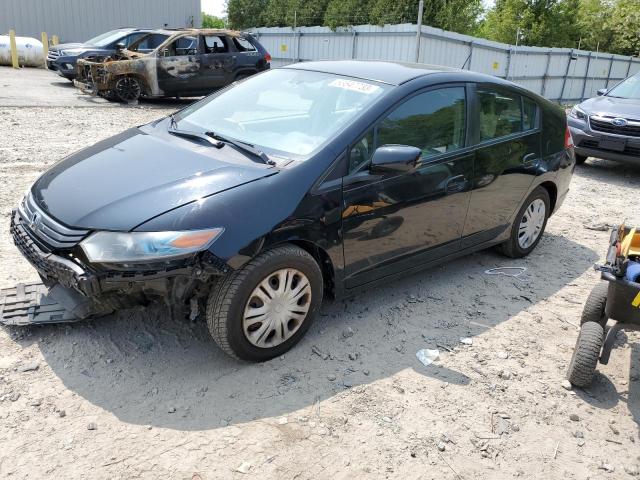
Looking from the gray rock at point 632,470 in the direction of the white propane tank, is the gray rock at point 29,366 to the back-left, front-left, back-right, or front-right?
front-left

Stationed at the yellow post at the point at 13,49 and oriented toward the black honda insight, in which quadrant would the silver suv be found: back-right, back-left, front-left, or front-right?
front-left

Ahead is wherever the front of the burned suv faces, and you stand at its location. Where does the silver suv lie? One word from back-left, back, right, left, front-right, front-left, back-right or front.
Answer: left

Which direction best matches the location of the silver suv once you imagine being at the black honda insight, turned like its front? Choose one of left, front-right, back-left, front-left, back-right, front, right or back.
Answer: back

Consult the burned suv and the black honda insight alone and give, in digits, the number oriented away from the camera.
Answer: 0

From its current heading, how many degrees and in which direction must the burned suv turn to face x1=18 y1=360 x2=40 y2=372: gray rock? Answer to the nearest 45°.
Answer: approximately 45° to its left

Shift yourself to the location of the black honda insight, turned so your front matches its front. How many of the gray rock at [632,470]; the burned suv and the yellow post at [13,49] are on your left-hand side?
1

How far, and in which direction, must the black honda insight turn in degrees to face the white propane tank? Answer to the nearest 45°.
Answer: approximately 90° to its right

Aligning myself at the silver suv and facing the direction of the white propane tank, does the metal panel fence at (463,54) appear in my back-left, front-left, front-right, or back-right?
front-right

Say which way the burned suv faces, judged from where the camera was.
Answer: facing the viewer and to the left of the viewer

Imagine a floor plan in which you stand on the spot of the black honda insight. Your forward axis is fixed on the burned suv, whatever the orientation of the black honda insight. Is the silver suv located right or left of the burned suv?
right

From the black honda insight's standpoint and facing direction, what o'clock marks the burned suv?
The burned suv is roughly at 4 o'clock from the black honda insight.

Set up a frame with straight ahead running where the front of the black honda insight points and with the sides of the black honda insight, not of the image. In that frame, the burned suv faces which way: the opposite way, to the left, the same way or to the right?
the same way

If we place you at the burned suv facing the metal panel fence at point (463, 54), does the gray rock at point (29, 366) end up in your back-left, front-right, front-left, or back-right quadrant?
back-right
